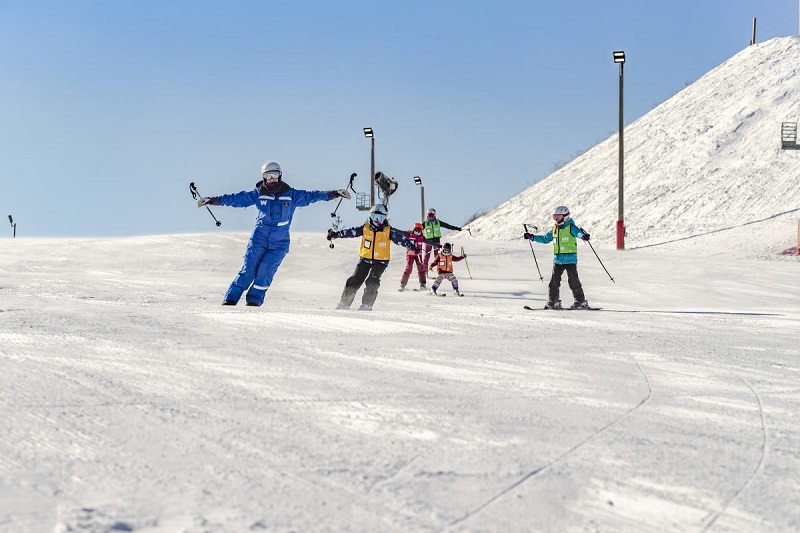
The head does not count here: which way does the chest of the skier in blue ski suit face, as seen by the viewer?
toward the camera

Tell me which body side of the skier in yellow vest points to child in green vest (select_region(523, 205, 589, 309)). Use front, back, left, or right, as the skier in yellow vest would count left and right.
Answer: left

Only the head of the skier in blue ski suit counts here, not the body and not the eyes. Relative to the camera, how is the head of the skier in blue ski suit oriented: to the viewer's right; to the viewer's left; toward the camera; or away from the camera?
toward the camera

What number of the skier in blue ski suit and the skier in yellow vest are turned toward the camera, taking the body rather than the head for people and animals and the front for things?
2

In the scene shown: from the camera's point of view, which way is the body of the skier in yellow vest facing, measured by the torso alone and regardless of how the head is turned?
toward the camera

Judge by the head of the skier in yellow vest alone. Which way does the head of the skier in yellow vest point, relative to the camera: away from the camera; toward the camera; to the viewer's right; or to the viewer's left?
toward the camera

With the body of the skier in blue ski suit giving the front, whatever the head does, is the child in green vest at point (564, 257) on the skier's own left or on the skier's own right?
on the skier's own left

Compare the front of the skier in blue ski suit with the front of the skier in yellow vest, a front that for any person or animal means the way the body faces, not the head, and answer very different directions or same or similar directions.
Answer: same or similar directions

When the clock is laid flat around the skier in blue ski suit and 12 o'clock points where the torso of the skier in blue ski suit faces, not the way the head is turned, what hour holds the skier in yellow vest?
The skier in yellow vest is roughly at 8 o'clock from the skier in blue ski suit.
